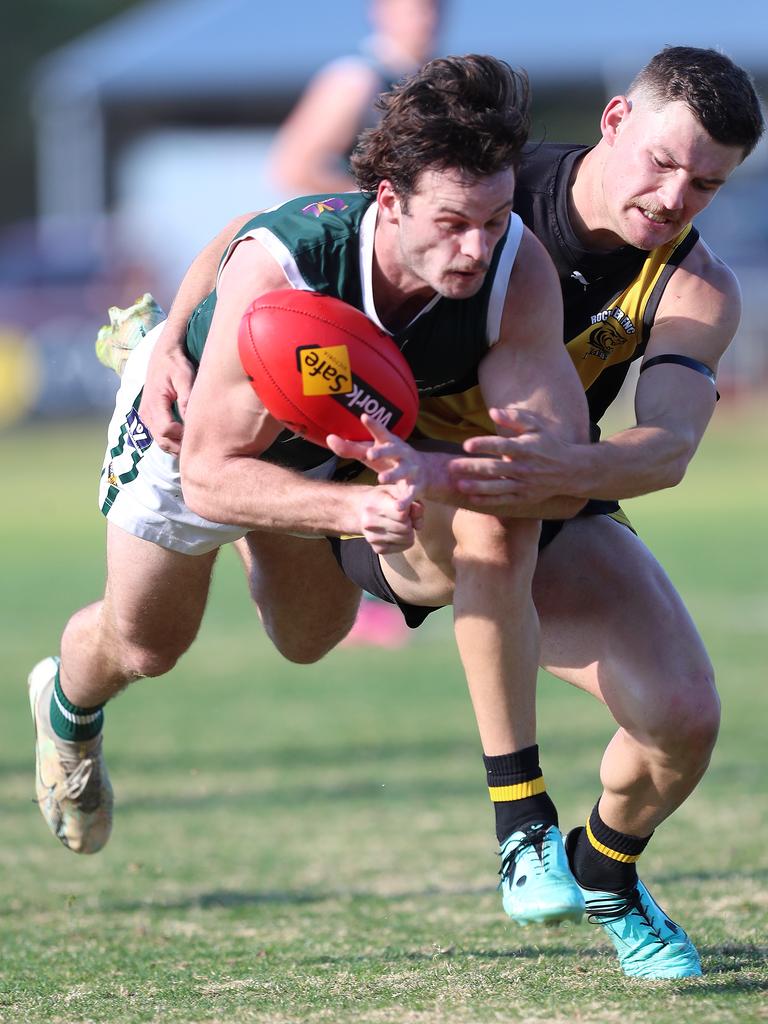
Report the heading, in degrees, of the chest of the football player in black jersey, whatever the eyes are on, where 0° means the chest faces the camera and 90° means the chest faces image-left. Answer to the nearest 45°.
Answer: approximately 0°
